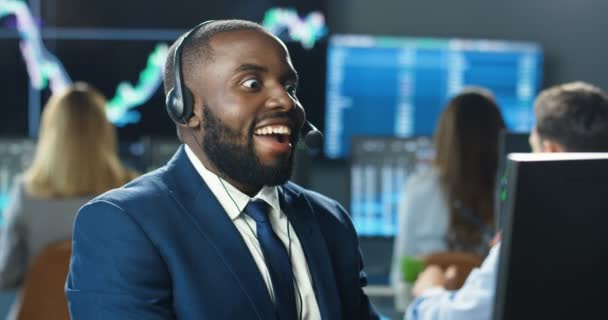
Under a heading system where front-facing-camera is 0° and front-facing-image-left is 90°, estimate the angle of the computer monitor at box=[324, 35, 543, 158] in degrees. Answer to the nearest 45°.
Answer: approximately 0°

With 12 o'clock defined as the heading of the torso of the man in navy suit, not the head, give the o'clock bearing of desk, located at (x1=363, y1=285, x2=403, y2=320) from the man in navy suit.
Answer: The desk is roughly at 8 o'clock from the man in navy suit.

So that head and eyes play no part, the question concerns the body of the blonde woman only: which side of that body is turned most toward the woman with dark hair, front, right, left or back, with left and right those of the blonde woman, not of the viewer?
right

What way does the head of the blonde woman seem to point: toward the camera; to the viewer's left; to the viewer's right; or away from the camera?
away from the camera

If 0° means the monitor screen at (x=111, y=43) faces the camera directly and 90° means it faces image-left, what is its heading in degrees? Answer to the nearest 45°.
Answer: approximately 0°

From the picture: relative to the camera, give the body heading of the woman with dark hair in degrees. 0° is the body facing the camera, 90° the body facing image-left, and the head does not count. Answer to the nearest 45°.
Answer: approximately 225°

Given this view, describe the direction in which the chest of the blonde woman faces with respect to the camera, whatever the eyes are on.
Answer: away from the camera

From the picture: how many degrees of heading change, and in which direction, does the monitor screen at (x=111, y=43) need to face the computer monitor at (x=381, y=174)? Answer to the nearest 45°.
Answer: approximately 45° to its left

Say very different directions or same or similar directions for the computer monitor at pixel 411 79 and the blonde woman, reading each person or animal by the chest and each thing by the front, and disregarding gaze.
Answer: very different directions

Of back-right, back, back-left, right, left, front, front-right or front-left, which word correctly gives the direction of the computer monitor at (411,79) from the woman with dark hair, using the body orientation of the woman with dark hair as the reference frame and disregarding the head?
front-left

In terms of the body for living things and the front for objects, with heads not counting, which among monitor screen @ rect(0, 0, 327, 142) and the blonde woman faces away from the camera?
the blonde woman

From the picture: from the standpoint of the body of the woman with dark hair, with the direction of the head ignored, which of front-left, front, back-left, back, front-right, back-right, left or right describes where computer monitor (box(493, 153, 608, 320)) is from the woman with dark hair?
back-right

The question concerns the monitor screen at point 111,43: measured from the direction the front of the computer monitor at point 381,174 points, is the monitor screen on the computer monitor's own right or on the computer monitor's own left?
on the computer monitor's own right
